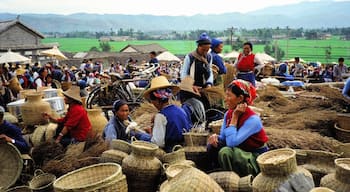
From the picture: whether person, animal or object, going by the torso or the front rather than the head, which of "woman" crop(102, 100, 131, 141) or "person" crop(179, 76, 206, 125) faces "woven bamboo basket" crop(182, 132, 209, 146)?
the woman

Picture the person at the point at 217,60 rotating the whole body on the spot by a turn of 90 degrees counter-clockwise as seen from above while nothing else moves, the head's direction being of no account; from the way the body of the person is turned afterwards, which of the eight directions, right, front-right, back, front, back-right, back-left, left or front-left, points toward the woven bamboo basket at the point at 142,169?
back

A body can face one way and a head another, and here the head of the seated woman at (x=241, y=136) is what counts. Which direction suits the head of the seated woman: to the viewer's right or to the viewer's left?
to the viewer's left

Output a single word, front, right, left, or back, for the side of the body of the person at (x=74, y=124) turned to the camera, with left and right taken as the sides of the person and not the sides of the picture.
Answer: left

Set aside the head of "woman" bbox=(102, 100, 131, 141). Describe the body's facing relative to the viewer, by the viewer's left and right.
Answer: facing the viewer and to the right of the viewer

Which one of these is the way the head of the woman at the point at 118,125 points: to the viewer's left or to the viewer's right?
to the viewer's right

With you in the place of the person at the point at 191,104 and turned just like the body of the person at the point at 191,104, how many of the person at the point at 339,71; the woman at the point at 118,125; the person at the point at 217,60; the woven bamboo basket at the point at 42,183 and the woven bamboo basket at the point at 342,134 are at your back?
2

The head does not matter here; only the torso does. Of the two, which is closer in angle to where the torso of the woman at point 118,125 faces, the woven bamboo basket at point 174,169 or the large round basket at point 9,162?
the woven bamboo basket

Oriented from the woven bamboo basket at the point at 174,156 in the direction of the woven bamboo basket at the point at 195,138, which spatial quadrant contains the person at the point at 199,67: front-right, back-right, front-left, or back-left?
front-left
